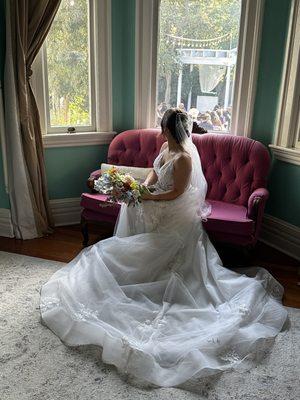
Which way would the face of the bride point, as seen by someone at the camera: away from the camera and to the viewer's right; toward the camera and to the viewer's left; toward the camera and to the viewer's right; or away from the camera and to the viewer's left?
away from the camera and to the viewer's left

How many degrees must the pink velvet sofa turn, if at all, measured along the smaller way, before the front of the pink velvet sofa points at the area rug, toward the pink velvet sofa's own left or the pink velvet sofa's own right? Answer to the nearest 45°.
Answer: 0° — it already faces it

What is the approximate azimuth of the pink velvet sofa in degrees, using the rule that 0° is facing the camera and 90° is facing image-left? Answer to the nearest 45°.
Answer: approximately 45°
